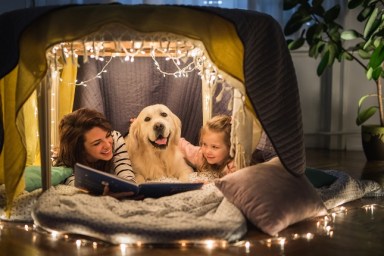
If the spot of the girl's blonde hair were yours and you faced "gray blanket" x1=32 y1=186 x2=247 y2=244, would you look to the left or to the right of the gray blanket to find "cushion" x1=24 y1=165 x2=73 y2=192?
right

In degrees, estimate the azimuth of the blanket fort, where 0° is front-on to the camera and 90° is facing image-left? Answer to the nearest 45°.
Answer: approximately 0°

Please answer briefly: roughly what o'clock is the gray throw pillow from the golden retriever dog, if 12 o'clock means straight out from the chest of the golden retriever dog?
The gray throw pillow is roughly at 11 o'clock from the golden retriever dog.
